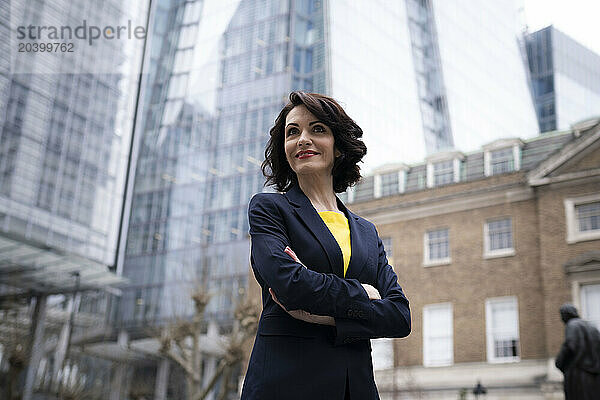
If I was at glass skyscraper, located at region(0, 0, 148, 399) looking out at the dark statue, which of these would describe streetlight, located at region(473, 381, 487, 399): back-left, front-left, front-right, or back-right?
front-left

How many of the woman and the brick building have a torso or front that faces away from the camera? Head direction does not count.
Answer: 0

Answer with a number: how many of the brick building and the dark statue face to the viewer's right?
0

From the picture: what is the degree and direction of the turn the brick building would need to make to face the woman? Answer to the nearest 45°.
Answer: approximately 45° to its left

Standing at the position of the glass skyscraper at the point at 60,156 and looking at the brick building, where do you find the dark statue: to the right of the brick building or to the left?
right

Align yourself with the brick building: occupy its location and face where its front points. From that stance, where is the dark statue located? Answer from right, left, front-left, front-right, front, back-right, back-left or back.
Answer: front-left

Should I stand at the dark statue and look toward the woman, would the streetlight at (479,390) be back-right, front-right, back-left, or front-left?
back-right

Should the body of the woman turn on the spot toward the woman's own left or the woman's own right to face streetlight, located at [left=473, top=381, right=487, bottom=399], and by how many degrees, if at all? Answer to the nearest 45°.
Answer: approximately 135° to the woman's own left

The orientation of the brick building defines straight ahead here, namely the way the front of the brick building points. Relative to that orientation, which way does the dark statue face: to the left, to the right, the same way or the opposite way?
to the right

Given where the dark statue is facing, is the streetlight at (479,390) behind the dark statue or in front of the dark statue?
in front

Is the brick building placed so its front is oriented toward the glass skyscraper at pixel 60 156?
no

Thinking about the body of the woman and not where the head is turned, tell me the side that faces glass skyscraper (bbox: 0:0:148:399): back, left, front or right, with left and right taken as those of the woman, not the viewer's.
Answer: back
